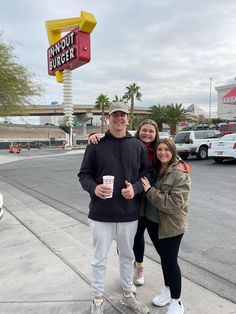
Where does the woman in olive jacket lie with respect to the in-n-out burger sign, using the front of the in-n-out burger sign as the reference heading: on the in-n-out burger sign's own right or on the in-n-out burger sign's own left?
on the in-n-out burger sign's own left

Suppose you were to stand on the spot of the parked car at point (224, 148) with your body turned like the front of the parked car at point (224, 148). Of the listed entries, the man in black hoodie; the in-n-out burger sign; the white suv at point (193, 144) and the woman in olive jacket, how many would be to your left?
2

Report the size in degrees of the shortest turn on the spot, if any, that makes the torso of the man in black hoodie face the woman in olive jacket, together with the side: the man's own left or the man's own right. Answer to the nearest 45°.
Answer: approximately 90° to the man's own left

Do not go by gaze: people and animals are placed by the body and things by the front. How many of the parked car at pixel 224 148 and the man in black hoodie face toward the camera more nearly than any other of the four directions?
1

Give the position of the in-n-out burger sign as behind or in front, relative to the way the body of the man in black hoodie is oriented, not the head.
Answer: behind

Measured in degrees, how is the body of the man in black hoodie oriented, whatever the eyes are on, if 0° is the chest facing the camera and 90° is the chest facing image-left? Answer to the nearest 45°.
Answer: approximately 0°
